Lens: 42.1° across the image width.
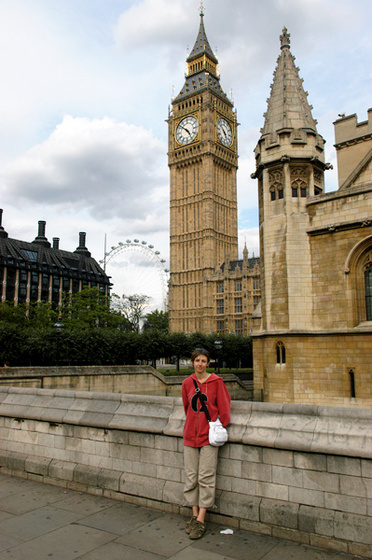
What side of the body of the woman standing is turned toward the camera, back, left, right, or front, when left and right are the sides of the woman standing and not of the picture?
front

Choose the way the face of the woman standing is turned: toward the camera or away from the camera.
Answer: toward the camera

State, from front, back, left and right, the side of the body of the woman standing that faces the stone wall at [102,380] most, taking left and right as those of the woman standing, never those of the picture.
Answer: back
